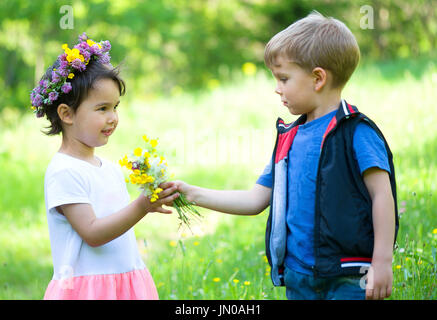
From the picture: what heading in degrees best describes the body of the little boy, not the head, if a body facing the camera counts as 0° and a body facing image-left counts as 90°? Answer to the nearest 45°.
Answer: approximately 45°

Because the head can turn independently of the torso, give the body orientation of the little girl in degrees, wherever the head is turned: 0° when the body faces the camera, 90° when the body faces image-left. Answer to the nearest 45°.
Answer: approximately 315°

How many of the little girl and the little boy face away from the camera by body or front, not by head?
0

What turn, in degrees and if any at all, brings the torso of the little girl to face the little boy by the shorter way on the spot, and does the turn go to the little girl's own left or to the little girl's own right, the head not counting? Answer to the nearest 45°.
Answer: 0° — they already face them

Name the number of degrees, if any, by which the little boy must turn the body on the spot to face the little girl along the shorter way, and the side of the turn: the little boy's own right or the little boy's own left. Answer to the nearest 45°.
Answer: approximately 45° to the little boy's own right

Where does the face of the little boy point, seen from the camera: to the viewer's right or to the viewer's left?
to the viewer's left
